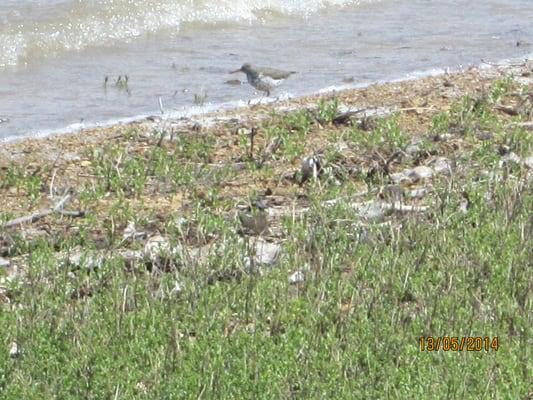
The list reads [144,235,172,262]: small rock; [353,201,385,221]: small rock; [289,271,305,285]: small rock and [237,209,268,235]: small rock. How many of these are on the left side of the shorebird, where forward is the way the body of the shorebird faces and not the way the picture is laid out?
4

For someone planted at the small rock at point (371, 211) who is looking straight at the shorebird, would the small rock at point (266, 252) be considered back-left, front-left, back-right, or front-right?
back-left

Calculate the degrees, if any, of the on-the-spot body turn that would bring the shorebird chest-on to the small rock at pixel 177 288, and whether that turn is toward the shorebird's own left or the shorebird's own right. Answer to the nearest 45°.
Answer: approximately 90° to the shorebird's own left

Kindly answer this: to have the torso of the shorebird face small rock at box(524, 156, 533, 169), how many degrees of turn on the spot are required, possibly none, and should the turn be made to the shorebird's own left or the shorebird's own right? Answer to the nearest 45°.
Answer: approximately 135° to the shorebird's own left

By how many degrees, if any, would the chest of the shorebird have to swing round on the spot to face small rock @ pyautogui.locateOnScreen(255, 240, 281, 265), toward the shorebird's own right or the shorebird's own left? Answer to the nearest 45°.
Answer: approximately 90° to the shorebird's own left

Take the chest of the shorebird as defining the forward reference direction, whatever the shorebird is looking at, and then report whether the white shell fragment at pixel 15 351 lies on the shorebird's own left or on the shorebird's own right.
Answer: on the shorebird's own left

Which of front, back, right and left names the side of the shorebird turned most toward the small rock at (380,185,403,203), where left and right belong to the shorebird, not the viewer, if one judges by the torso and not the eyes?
left

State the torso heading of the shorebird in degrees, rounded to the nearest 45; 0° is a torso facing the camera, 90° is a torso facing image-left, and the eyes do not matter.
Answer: approximately 90°

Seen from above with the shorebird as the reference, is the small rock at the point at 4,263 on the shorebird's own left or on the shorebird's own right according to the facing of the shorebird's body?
on the shorebird's own left

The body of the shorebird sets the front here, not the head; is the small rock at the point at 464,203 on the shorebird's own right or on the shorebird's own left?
on the shorebird's own left

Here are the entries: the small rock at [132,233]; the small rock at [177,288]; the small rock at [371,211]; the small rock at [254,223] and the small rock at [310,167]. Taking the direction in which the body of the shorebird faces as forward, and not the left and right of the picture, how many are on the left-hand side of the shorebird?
5

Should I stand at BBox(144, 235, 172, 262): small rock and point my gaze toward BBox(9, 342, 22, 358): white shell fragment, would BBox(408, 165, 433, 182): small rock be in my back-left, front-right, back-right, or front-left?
back-left

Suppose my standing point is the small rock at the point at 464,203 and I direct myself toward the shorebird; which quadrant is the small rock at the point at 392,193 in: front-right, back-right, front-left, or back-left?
front-left

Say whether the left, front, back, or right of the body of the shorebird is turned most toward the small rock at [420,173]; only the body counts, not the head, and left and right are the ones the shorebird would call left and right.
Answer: left
